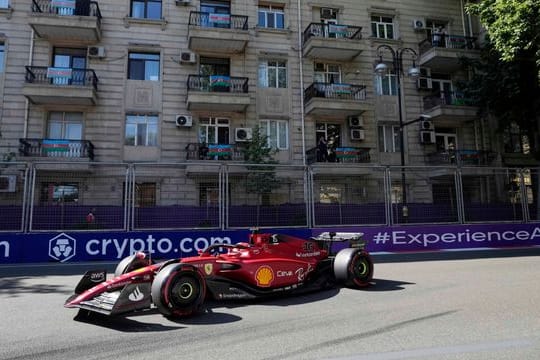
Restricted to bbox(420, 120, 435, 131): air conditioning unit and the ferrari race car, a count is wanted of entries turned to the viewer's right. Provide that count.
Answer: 0

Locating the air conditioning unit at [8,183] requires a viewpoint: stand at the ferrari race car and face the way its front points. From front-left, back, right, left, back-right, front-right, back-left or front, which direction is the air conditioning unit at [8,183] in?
right

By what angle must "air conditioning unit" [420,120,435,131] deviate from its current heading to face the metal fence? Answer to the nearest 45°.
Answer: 0° — it already faces it

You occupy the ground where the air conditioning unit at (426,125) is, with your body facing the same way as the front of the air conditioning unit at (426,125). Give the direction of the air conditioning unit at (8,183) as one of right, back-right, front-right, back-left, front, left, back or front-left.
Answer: front-right

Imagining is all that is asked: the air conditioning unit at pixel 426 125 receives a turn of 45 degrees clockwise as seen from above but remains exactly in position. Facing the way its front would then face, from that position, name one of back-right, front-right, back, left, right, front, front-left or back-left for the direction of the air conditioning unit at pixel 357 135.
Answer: front

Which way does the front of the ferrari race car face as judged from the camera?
facing the viewer and to the left of the viewer

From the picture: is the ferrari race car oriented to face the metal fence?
no

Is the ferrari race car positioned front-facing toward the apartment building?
no

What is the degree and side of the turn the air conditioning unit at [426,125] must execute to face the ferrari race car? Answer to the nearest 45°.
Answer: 0° — it already faces it

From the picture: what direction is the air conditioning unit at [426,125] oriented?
toward the camera

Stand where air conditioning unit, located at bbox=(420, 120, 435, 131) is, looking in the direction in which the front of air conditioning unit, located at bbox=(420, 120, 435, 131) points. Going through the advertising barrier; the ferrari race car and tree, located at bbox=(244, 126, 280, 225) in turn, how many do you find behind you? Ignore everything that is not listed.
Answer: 0

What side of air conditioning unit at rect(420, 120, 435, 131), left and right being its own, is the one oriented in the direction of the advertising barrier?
front
